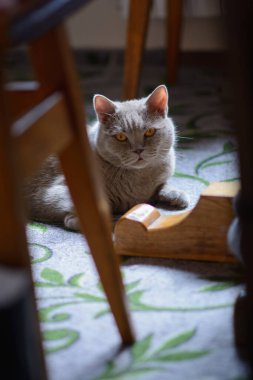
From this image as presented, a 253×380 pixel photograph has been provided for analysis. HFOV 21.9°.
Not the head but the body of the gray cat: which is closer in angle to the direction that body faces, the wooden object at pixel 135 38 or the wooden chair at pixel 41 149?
the wooden chair

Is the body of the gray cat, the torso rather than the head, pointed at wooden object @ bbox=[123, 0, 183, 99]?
no

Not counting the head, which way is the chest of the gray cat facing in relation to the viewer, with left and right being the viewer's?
facing the viewer and to the right of the viewer

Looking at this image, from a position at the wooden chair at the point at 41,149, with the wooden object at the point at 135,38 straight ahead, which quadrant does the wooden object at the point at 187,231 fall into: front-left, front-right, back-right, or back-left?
front-right

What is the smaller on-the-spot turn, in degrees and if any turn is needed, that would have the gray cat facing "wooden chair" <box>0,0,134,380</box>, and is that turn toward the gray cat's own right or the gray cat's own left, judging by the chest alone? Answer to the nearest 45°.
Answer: approximately 45° to the gray cat's own right
